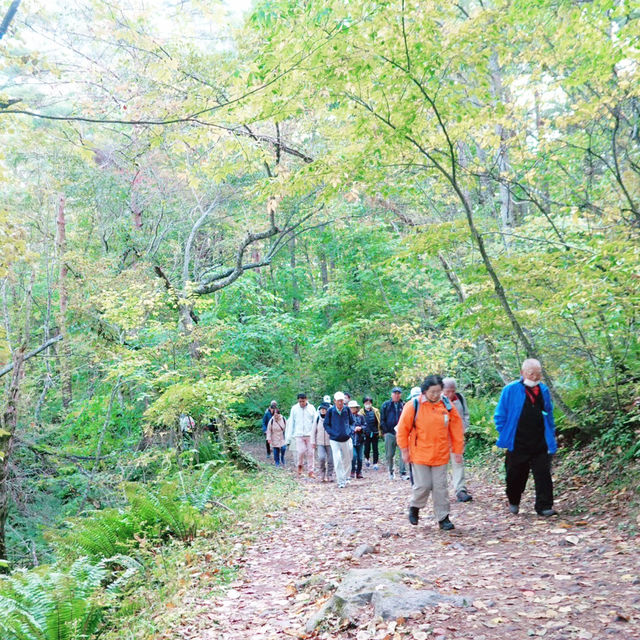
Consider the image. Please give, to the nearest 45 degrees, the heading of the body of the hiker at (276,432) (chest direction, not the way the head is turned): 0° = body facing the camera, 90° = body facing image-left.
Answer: approximately 0°

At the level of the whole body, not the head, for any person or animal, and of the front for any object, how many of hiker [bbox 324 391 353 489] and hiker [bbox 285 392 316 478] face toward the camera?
2

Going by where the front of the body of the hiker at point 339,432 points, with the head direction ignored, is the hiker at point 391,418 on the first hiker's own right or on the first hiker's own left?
on the first hiker's own left

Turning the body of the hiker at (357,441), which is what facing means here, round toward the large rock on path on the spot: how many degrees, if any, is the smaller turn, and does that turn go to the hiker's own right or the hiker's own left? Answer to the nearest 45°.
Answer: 0° — they already face it

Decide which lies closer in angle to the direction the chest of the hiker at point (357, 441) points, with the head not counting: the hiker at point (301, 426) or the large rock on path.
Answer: the large rock on path

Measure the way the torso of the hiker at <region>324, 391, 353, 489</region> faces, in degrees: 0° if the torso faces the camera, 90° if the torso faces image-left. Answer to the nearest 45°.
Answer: approximately 0°
